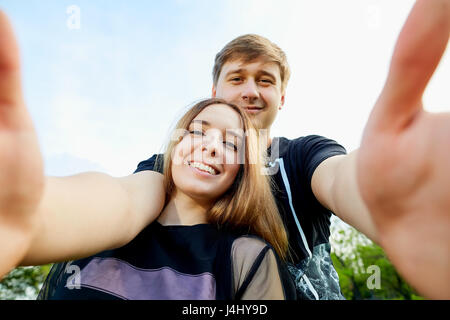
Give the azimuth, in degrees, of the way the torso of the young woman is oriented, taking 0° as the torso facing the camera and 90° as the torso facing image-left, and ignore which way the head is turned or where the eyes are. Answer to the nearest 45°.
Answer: approximately 0°

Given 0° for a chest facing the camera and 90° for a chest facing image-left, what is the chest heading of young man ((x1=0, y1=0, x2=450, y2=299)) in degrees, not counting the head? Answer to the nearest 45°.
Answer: approximately 0°

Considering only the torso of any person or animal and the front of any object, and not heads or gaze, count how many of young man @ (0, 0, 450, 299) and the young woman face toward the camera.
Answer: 2
